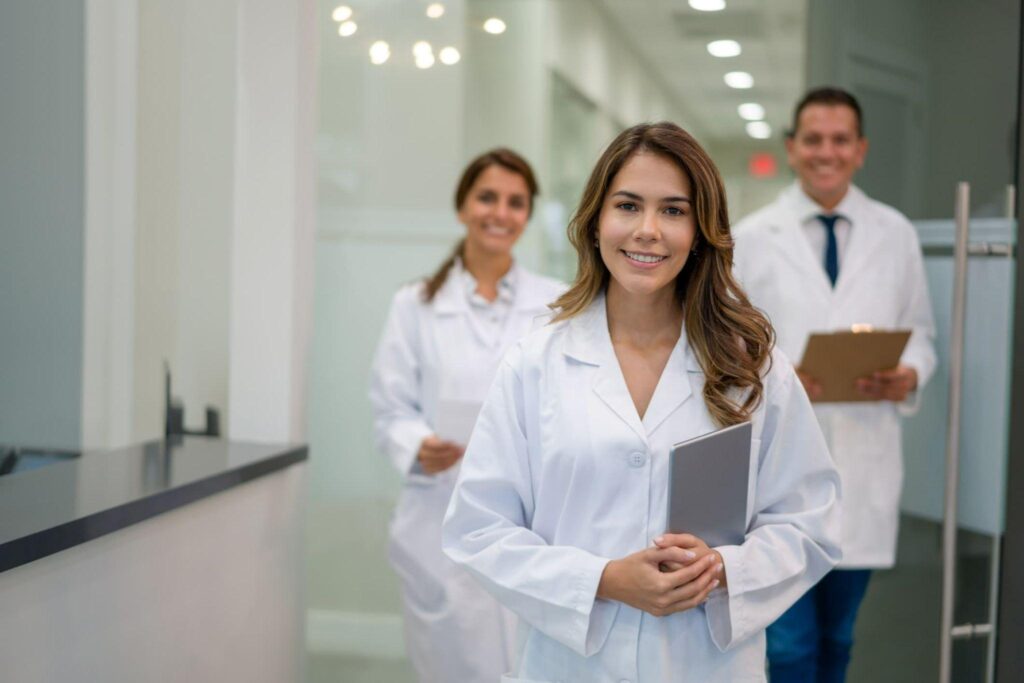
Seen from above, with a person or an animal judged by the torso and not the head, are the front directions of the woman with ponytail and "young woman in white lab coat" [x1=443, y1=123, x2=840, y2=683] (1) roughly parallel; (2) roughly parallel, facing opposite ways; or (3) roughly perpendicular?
roughly parallel

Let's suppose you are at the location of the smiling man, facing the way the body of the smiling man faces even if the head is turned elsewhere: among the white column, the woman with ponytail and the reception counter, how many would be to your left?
0

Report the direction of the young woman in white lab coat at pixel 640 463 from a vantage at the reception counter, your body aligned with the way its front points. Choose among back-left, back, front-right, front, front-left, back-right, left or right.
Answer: front

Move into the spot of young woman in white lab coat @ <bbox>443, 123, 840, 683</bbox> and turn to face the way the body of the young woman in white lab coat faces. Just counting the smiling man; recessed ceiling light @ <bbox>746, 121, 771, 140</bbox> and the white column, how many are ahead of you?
0

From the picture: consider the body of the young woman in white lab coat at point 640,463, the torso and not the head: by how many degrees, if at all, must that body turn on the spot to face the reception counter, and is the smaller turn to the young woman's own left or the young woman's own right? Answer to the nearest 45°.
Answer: approximately 90° to the young woman's own right

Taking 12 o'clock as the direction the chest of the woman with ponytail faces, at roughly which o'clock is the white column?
The white column is roughly at 3 o'clock from the woman with ponytail.

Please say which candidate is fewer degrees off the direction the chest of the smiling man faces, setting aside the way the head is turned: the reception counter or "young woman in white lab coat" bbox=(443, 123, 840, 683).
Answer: the young woman in white lab coat

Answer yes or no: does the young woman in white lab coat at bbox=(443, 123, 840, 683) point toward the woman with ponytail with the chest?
no

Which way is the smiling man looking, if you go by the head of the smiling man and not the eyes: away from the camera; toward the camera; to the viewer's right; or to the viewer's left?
toward the camera

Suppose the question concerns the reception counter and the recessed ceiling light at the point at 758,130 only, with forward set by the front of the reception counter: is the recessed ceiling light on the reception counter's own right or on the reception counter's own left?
on the reception counter's own left

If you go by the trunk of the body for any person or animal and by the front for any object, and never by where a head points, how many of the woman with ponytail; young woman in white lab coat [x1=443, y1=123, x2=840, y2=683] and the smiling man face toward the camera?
3

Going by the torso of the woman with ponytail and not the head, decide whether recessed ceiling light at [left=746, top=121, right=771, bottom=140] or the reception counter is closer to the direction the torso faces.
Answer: the reception counter

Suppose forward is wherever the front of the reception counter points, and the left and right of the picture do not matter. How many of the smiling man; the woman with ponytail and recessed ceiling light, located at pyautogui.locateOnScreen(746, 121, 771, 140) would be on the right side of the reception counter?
0

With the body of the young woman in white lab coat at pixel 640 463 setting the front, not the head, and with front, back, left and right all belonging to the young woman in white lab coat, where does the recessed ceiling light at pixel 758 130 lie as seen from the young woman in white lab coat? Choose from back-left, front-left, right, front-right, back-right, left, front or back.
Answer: back

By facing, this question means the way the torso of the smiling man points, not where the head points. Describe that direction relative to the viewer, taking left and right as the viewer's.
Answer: facing the viewer

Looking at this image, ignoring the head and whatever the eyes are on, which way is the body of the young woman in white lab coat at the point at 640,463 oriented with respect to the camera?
toward the camera

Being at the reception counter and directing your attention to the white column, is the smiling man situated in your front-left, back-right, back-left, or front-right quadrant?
front-right

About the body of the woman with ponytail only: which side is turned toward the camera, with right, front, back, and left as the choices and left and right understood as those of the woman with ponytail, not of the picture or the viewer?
front

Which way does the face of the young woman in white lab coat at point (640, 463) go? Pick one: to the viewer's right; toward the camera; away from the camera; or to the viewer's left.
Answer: toward the camera
